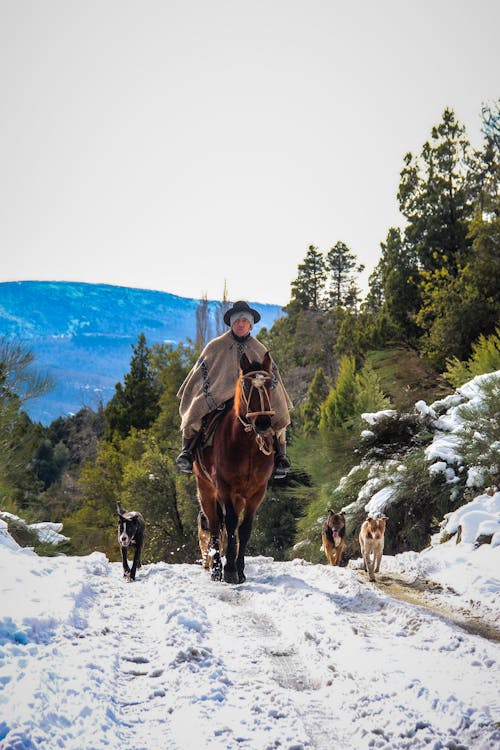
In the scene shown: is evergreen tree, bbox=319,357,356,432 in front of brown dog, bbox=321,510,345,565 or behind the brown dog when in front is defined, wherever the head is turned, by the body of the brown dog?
behind

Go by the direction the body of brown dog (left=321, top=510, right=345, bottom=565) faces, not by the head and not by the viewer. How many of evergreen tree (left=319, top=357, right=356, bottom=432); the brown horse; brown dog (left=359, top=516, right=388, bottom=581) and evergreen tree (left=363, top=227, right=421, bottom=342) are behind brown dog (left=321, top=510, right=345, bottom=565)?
2

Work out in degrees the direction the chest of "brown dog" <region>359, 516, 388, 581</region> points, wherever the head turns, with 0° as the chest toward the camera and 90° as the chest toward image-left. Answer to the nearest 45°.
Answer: approximately 0°

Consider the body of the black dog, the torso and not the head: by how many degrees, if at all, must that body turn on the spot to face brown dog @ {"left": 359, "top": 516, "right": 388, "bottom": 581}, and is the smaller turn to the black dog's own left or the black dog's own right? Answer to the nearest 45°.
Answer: approximately 45° to the black dog's own left

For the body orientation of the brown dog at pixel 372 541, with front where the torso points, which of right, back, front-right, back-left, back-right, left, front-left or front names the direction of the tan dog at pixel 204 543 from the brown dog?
back-right

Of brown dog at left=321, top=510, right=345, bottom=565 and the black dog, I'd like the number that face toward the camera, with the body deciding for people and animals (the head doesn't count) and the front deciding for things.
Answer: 2
